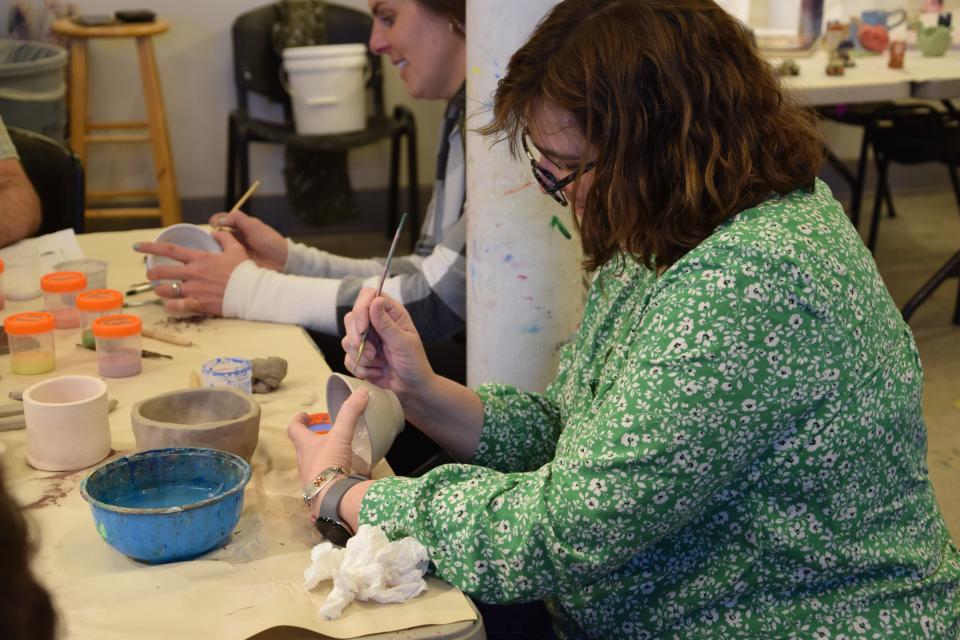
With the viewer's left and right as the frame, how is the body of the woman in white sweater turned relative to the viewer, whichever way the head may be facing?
facing to the left of the viewer

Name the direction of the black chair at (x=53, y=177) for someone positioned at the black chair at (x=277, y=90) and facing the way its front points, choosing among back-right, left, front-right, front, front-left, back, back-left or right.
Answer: front

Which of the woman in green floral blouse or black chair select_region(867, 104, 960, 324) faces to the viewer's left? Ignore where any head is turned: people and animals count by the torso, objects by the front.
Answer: the woman in green floral blouse

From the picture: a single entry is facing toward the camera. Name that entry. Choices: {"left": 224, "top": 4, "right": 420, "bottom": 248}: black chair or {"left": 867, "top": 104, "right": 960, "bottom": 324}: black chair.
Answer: {"left": 224, "top": 4, "right": 420, "bottom": 248}: black chair

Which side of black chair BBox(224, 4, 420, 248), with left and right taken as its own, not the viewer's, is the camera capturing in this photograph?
front

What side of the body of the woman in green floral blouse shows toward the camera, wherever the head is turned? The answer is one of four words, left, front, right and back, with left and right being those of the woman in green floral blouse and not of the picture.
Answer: left

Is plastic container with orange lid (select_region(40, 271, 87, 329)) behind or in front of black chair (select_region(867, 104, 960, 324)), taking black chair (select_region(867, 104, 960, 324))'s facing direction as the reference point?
behind

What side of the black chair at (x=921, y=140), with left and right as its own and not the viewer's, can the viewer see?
back

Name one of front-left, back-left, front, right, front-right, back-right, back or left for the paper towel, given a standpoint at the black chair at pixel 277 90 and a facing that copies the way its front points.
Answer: front

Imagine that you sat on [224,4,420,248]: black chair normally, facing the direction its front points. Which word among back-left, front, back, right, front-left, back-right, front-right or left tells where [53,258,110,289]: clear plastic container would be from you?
front

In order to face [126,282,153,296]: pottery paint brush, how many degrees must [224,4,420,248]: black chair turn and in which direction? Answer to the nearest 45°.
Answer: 0° — it already faces it

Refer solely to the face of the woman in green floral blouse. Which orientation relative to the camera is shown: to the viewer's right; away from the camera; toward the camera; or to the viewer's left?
to the viewer's left

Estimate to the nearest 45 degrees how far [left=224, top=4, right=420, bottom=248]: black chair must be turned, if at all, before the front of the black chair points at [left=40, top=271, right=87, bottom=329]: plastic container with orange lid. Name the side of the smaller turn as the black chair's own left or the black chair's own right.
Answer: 0° — it already faces it
